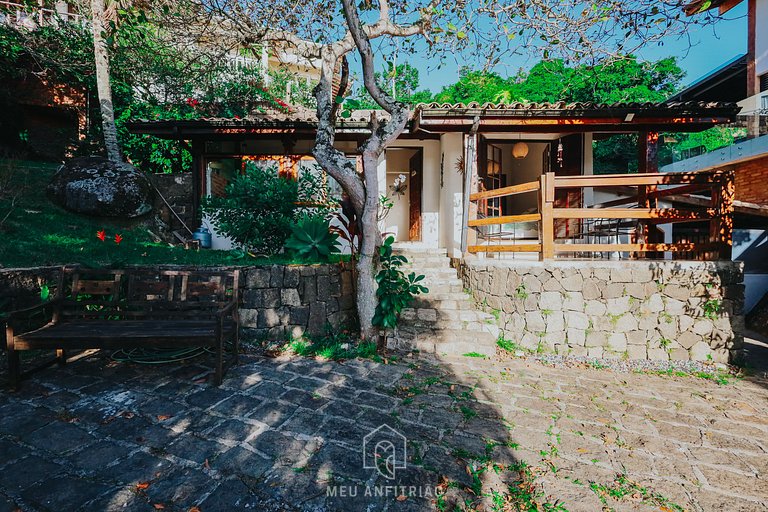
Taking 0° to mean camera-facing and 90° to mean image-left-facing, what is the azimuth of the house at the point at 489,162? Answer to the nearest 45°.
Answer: approximately 0°

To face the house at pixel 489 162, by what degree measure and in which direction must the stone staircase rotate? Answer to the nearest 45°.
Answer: approximately 180°

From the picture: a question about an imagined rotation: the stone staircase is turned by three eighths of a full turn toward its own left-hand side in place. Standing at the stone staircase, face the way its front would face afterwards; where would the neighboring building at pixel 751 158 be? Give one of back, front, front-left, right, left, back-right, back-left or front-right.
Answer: front

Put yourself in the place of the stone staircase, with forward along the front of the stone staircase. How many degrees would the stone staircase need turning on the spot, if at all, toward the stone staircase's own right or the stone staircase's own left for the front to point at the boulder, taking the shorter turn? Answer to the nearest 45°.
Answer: approximately 90° to the stone staircase's own right

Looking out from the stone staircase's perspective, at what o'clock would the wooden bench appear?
The wooden bench is roughly at 2 o'clock from the stone staircase.

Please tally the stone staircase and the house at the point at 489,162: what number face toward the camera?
2

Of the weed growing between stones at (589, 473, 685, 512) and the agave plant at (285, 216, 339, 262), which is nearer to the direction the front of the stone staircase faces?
the weed growing between stones

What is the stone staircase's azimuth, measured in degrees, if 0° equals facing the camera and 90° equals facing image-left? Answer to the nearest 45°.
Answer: approximately 0°

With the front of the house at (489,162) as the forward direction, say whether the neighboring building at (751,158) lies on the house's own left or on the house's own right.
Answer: on the house's own left

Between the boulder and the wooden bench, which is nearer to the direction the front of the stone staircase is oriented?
the wooden bench

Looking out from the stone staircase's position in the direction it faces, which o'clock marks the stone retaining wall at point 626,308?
The stone retaining wall is roughly at 9 o'clock from the stone staircase.

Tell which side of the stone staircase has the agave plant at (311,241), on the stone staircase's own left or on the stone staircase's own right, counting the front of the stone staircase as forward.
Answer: on the stone staircase's own right
